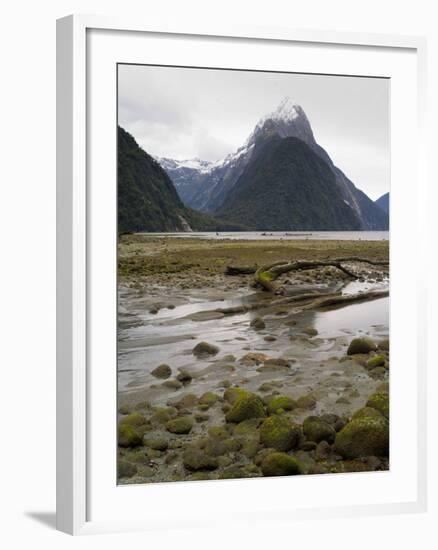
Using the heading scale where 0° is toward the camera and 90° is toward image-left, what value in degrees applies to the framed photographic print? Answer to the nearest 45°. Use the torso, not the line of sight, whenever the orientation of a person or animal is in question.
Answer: approximately 315°
